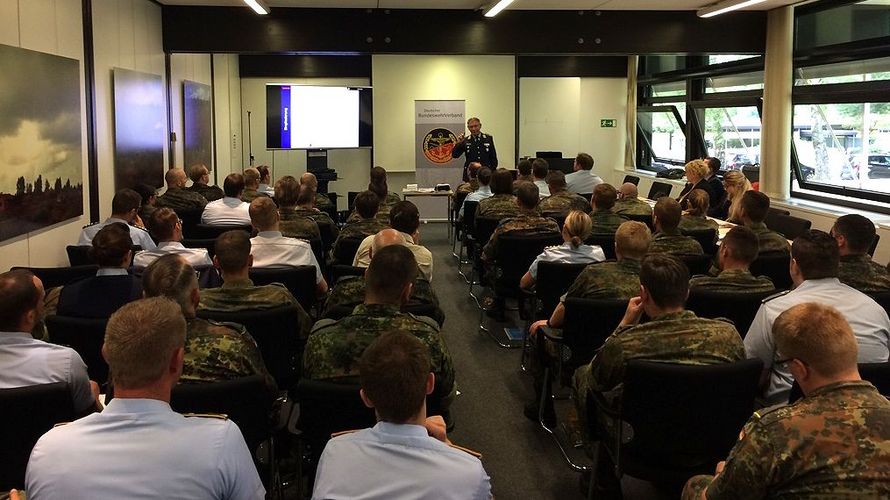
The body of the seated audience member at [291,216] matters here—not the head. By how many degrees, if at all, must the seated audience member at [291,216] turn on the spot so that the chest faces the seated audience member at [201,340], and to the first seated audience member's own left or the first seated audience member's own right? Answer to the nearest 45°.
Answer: approximately 180°

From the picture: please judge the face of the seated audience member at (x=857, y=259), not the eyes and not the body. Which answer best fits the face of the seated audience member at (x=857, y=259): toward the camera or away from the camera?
away from the camera

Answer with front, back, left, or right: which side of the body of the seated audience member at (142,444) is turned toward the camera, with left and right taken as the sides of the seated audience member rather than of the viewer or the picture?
back

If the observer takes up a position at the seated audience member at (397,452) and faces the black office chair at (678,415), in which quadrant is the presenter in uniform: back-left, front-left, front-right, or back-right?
front-left

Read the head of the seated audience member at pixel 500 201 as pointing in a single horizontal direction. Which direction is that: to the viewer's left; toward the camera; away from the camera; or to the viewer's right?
away from the camera

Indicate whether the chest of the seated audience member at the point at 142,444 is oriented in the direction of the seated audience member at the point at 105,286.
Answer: yes

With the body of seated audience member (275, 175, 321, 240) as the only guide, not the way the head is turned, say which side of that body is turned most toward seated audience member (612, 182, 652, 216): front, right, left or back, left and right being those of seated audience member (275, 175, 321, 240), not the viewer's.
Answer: right

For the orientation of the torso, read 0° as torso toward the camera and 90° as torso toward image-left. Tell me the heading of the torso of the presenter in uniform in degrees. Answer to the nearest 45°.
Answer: approximately 0°

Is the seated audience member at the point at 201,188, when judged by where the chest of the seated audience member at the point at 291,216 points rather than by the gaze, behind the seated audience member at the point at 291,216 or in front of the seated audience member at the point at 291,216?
in front

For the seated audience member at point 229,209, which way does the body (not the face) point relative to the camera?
away from the camera

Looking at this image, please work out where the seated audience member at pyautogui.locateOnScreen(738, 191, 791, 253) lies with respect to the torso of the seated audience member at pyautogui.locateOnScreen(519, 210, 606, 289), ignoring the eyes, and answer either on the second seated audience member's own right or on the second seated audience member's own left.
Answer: on the second seated audience member's own right

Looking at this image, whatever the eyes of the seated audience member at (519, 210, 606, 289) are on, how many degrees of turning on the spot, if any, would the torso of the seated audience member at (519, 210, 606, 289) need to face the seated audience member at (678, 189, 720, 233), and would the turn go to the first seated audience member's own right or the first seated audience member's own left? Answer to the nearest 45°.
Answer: approximately 45° to the first seated audience member's own right

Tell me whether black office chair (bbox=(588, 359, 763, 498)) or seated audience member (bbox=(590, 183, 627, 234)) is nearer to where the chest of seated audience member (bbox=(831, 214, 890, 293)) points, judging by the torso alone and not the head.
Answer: the seated audience member

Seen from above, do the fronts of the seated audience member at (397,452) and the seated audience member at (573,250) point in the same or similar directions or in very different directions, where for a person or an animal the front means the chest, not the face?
same or similar directions

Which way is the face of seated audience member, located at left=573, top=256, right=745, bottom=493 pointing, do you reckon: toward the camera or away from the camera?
away from the camera

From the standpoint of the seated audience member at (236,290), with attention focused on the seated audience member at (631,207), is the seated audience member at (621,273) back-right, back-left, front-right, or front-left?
front-right

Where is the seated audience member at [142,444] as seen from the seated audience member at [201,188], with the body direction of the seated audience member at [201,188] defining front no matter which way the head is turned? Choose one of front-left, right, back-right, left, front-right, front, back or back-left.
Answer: back-right

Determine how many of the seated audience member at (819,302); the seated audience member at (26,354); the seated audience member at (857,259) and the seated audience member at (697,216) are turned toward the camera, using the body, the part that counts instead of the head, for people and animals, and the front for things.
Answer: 0

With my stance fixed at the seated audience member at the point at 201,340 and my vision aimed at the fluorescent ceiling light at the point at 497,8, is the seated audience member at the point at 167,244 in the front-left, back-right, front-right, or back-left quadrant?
front-left

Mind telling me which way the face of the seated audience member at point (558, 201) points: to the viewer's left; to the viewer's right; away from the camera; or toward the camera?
away from the camera

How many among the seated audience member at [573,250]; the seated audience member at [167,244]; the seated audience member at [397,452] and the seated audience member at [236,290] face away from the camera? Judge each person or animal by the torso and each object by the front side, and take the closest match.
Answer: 4

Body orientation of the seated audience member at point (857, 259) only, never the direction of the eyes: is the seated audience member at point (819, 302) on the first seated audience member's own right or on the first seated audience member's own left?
on the first seated audience member's own left

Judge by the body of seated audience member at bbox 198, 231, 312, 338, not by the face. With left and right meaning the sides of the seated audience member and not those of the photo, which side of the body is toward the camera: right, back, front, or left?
back
